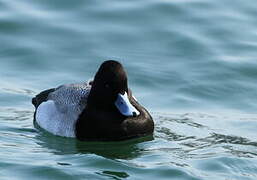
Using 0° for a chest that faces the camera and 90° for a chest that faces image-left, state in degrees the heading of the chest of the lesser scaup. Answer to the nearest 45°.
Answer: approximately 315°
